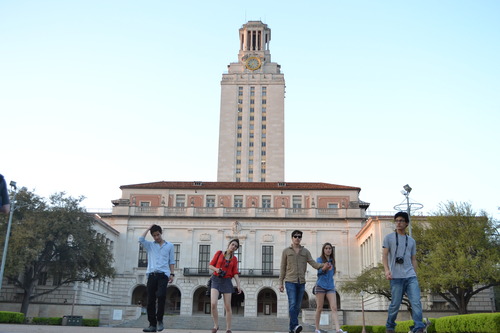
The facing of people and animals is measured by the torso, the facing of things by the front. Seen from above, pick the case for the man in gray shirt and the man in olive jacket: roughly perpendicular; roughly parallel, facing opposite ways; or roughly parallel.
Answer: roughly parallel

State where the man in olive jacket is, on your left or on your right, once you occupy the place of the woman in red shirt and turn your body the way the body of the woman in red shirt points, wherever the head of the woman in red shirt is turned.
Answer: on your left

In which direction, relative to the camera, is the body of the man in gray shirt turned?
toward the camera

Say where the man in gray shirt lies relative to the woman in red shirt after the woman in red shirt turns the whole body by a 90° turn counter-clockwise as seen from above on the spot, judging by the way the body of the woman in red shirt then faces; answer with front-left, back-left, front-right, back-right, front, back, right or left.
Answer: front-right

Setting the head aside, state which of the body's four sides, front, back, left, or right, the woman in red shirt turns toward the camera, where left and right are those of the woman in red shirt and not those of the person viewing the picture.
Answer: front

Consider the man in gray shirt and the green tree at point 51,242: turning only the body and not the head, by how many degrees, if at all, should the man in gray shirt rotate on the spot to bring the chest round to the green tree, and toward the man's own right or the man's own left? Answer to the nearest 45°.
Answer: approximately 135° to the man's own right

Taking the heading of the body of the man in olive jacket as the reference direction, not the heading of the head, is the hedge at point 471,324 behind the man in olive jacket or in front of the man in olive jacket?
behind

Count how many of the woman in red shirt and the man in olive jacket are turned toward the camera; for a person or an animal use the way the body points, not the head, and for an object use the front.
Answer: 2

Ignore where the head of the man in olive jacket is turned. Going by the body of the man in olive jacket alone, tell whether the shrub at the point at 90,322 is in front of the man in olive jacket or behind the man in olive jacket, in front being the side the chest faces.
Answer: behind

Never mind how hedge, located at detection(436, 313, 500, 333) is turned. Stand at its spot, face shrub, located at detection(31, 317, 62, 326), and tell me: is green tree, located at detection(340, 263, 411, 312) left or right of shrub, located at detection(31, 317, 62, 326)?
right

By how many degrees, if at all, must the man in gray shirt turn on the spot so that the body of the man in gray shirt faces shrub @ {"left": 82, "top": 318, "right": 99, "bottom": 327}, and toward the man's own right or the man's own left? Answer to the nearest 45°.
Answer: approximately 135° to the man's own right
